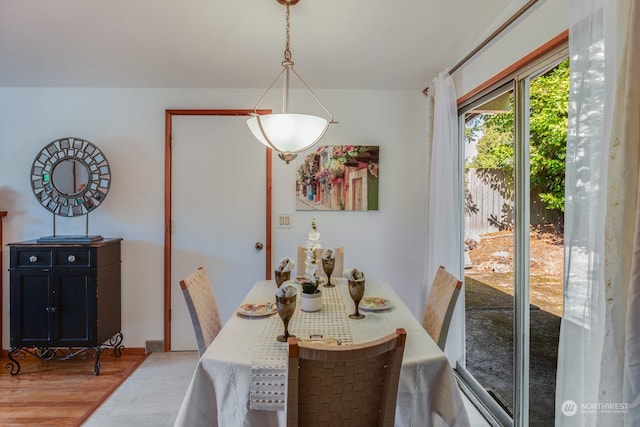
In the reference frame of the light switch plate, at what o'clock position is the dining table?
The dining table is roughly at 12 o'clock from the light switch plate.

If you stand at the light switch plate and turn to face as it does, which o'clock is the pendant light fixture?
The pendant light fixture is roughly at 12 o'clock from the light switch plate.

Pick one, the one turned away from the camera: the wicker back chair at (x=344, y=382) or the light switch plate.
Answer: the wicker back chair

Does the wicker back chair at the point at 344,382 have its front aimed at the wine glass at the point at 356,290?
yes

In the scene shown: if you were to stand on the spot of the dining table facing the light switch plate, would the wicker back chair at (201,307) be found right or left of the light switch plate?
left

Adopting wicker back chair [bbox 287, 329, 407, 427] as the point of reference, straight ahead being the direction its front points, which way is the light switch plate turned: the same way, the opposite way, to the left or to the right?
the opposite way

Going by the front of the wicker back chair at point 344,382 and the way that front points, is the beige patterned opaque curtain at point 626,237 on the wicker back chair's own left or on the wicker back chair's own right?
on the wicker back chair's own right

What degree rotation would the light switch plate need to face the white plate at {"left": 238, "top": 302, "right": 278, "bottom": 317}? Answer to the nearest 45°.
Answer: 0° — it already faces it

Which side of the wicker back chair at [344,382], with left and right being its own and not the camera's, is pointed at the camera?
back

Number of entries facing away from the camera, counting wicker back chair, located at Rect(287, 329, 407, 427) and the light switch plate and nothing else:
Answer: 1

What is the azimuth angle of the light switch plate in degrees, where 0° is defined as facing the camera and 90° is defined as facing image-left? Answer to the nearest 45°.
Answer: approximately 0°
